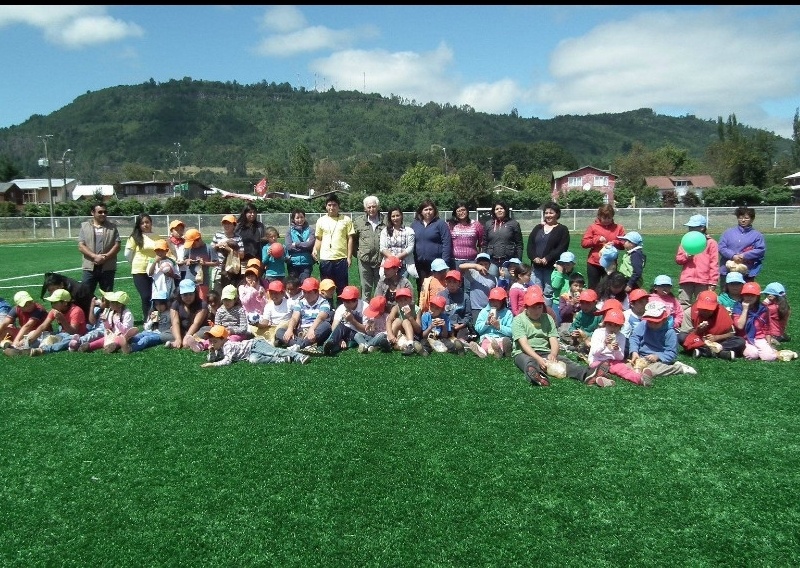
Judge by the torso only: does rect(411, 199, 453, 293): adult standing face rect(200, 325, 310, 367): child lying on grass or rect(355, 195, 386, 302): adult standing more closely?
the child lying on grass

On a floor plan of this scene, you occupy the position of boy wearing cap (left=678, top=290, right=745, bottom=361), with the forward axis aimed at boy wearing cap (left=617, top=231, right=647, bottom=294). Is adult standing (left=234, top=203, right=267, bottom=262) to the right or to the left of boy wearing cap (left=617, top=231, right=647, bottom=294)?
left

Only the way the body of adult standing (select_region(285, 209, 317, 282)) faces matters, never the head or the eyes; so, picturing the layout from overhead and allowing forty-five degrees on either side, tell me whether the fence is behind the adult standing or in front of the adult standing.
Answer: behind

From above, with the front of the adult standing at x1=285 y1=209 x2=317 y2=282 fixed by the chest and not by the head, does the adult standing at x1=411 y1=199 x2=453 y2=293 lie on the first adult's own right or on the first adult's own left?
on the first adult's own left

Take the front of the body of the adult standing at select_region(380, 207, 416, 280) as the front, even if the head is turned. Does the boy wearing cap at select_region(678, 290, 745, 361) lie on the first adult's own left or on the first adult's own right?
on the first adult's own left
